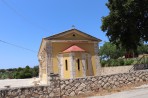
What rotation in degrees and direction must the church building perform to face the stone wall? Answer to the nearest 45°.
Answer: approximately 45° to its right

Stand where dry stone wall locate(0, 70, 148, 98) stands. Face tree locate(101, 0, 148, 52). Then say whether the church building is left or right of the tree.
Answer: left
